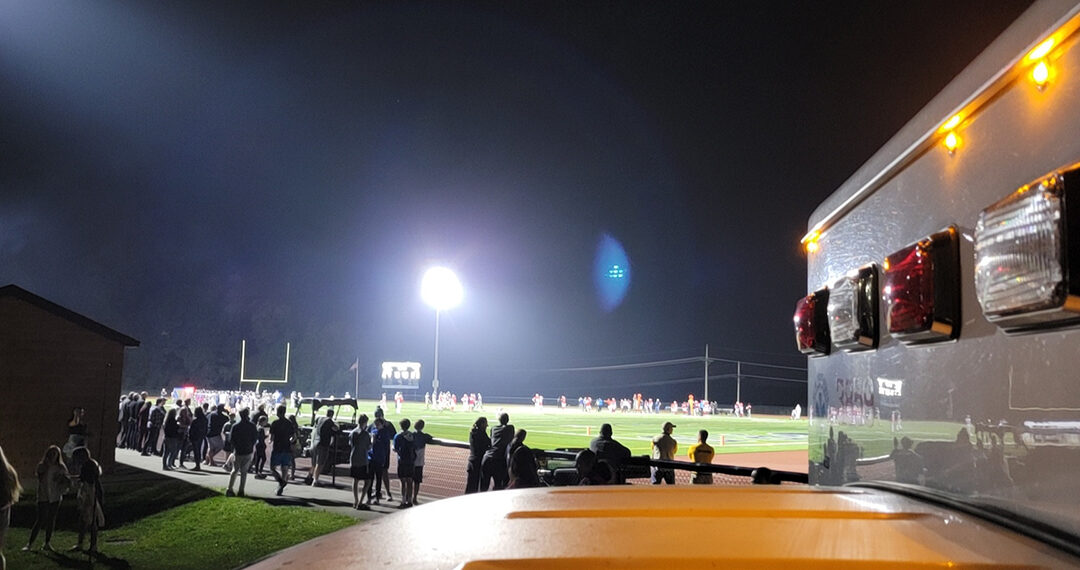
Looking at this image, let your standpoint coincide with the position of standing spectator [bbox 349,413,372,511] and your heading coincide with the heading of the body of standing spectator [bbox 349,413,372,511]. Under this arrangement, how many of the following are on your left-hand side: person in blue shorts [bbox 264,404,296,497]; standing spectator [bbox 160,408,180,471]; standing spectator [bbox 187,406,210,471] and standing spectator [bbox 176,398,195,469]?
4

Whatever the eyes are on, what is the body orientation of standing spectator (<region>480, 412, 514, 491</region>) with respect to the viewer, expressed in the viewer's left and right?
facing away from the viewer and to the right of the viewer

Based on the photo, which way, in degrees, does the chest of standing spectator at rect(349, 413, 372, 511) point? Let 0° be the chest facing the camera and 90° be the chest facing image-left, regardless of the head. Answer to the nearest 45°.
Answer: approximately 225°

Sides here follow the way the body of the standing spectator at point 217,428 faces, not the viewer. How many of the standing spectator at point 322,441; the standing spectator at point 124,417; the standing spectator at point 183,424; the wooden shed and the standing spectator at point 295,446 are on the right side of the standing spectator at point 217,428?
2

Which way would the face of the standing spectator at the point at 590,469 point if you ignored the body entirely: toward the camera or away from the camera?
away from the camera

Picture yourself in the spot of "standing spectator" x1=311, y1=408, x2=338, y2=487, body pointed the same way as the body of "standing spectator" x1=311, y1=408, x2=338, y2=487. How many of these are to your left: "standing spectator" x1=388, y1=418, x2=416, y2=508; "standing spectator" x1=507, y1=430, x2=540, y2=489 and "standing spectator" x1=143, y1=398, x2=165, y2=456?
1

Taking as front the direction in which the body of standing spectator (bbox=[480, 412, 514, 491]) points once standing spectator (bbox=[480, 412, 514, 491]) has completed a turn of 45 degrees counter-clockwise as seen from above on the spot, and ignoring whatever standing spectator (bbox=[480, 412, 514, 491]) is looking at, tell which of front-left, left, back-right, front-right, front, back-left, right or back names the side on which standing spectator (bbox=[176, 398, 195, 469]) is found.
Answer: front-left

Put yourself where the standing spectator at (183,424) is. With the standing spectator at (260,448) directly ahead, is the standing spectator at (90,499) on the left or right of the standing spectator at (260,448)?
right

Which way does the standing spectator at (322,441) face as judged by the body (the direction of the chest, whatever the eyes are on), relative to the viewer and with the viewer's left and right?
facing away from the viewer and to the right of the viewer

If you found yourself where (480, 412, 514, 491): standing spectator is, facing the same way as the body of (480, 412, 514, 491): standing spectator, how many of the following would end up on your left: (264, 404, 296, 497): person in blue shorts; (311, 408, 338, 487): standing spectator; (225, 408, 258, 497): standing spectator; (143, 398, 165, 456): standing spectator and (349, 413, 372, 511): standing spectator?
5

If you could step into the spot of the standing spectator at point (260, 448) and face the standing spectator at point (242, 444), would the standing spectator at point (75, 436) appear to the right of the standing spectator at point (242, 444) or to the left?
right
